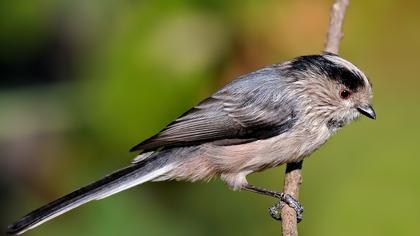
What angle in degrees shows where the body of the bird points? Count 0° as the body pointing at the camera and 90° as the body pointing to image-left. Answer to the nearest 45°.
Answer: approximately 270°
